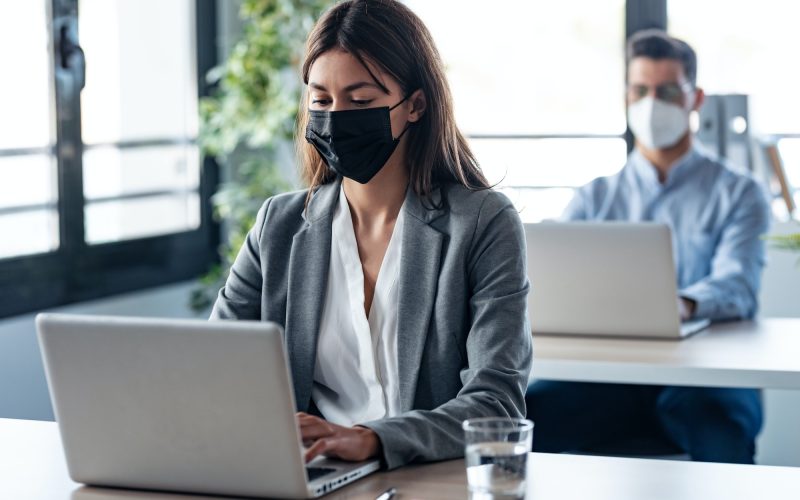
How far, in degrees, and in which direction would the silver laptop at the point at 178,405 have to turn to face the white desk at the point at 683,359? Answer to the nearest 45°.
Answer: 0° — it already faces it

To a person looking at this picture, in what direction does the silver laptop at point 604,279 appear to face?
facing away from the viewer and to the right of the viewer

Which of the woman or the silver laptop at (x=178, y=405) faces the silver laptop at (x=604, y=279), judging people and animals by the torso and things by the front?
the silver laptop at (x=178, y=405)

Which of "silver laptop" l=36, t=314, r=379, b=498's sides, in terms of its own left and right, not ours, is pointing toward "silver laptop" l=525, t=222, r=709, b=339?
front

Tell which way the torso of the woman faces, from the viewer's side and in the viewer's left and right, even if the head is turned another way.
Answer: facing the viewer and to the left of the viewer

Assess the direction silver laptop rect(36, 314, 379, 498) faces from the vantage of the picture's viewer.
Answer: facing away from the viewer and to the right of the viewer

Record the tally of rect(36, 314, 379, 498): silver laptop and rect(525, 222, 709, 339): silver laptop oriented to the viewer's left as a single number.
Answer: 0

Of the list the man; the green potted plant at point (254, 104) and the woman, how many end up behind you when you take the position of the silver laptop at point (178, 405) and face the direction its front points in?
0

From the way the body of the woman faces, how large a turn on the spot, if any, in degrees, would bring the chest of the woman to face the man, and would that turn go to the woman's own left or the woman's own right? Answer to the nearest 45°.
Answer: approximately 180°

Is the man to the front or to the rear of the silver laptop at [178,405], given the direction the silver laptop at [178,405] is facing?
to the front

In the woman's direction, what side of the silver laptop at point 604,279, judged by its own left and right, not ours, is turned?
back

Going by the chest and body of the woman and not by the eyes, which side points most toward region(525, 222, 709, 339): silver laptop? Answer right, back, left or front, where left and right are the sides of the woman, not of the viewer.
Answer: back

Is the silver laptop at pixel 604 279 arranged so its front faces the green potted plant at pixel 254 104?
no

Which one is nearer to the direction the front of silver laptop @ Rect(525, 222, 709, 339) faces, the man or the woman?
the man

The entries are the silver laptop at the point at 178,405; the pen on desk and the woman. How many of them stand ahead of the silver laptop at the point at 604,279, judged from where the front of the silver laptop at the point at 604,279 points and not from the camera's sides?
0

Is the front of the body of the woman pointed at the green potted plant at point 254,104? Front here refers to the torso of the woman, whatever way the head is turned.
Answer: no

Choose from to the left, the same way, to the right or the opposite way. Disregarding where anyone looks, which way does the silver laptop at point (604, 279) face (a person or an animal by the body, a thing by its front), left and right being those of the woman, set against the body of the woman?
the opposite way
